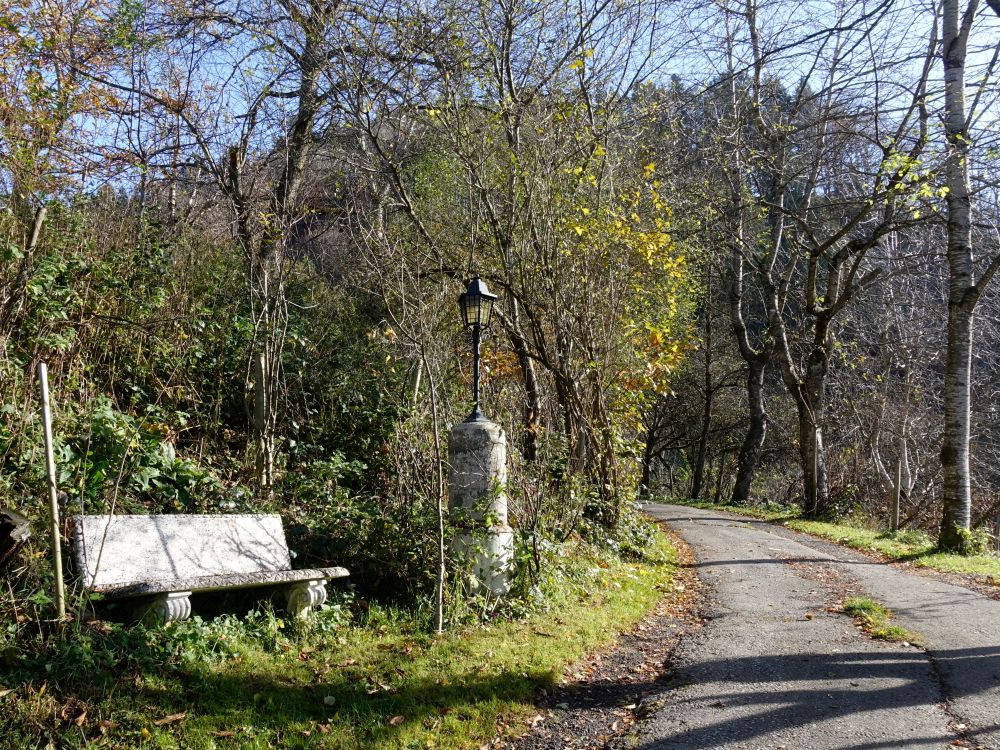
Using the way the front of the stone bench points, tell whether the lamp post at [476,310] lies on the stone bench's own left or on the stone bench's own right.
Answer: on the stone bench's own left

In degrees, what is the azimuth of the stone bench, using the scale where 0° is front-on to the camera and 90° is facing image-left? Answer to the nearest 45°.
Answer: approximately 315°

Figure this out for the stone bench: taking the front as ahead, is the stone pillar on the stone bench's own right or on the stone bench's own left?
on the stone bench's own left

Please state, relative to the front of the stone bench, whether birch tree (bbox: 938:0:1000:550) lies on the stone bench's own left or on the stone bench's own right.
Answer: on the stone bench's own left

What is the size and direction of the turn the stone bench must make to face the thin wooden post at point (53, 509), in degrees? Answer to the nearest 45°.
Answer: approximately 90° to its right

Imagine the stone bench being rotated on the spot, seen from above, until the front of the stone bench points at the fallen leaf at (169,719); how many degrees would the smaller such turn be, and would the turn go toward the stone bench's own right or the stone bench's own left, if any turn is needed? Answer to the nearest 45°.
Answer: approximately 45° to the stone bench's own right
